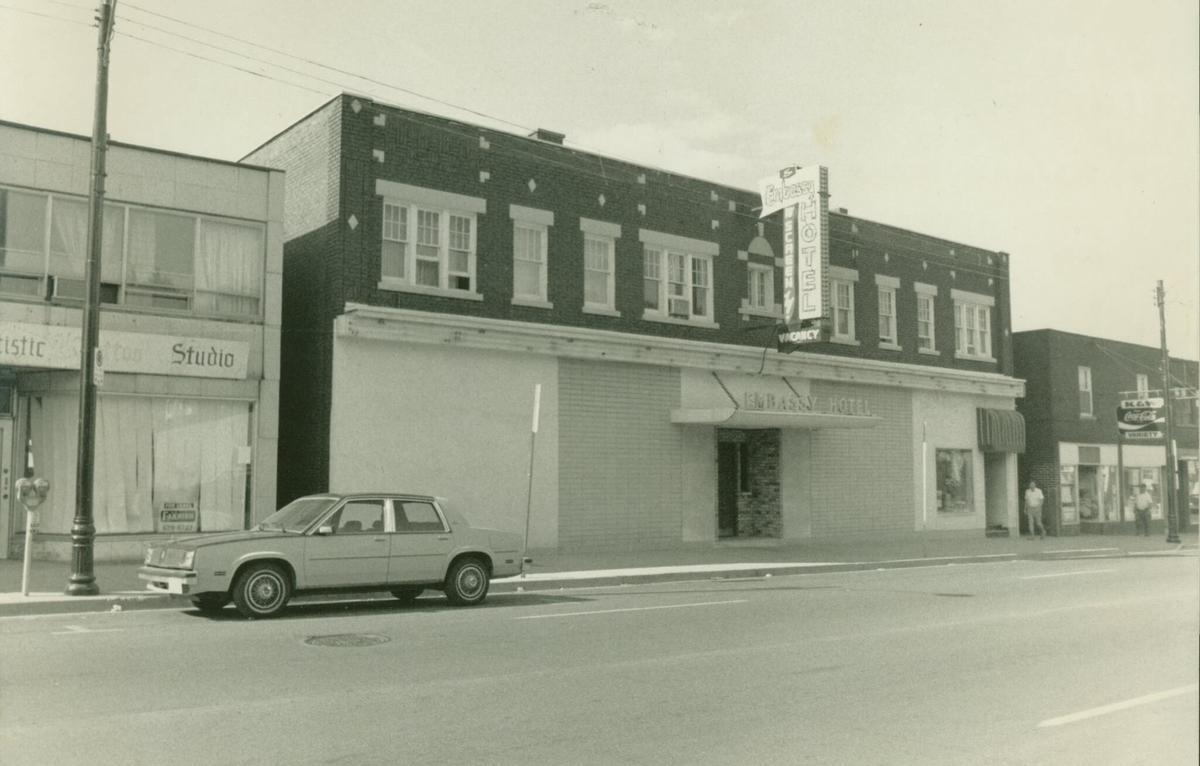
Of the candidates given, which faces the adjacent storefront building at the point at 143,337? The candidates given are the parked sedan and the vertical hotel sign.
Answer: the vertical hotel sign

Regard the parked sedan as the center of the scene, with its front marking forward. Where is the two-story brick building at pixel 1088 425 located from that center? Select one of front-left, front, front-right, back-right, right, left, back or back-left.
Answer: back

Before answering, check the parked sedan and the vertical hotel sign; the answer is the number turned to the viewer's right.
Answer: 0

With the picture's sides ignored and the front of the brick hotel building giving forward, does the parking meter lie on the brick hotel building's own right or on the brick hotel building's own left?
on the brick hotel building's own right

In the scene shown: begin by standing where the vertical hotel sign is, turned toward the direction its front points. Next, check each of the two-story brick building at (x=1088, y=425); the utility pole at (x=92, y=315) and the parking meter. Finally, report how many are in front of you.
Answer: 2

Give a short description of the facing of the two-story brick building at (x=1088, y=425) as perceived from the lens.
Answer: facing the viewer and to the right of the viewer

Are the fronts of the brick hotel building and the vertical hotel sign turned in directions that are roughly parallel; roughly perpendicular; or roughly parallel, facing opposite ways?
roughly perpendicular

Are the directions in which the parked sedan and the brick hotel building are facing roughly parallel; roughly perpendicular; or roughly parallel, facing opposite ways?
roughly perpendicular

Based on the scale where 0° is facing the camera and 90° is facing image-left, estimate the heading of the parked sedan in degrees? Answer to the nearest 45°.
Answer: approximately 45°

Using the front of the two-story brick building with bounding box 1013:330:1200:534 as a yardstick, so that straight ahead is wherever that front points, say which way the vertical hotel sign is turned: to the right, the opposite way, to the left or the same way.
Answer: to the right

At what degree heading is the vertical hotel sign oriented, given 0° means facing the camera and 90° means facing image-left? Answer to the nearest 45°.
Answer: approximately 45°
